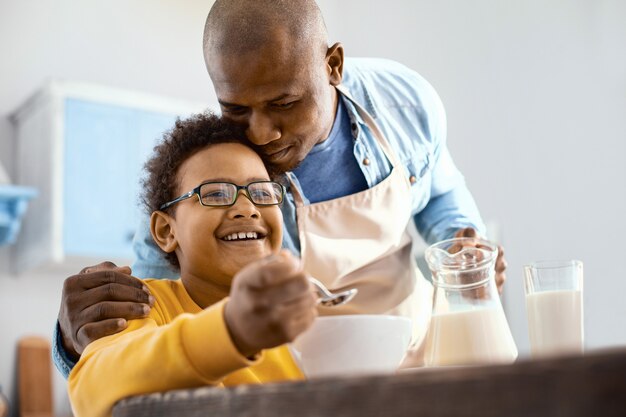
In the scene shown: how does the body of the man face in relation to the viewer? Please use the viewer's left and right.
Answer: facing the viewer and to the left of the viewer

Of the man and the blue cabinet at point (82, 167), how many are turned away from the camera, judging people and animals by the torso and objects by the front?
0

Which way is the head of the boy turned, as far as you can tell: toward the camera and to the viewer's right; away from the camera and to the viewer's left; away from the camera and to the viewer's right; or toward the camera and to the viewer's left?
toward the camera and to the viewer's right

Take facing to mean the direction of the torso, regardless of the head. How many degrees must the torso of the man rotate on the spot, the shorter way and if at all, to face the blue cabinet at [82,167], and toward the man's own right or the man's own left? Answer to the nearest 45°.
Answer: approximately 90° to the man's own right

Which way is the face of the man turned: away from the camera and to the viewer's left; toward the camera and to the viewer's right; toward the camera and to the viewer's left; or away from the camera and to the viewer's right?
toward the camera and to the viewer's left

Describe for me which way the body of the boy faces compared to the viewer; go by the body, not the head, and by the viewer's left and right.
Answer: facing the viewer and to the right of the viewer

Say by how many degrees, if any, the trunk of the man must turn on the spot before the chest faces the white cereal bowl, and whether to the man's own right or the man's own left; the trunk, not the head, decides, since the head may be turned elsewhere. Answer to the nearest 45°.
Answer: approximately 45° to the man's own left

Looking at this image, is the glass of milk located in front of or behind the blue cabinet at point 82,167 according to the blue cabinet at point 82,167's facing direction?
in front

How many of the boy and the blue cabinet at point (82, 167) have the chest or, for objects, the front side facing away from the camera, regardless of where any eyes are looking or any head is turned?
0

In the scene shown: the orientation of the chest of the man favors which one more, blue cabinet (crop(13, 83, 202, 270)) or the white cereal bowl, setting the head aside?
the white cereal bowl
